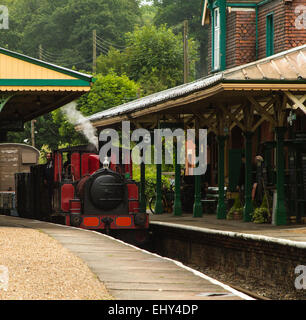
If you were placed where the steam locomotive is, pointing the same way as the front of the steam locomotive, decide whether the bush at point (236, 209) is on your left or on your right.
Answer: on your left

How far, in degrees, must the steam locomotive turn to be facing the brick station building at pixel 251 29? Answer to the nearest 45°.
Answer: approximately 90° to its left

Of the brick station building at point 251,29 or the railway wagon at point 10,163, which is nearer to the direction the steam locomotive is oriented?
the brick station building

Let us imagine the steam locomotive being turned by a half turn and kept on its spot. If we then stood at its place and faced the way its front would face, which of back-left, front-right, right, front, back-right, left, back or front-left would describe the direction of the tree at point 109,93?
front-right

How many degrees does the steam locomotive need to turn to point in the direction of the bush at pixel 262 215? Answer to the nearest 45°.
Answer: approximately 45° to its left

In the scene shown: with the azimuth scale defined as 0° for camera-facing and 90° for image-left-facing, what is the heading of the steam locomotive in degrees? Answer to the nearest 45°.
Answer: approximately 315°

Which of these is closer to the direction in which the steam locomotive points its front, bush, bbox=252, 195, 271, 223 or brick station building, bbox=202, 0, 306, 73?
the bush
